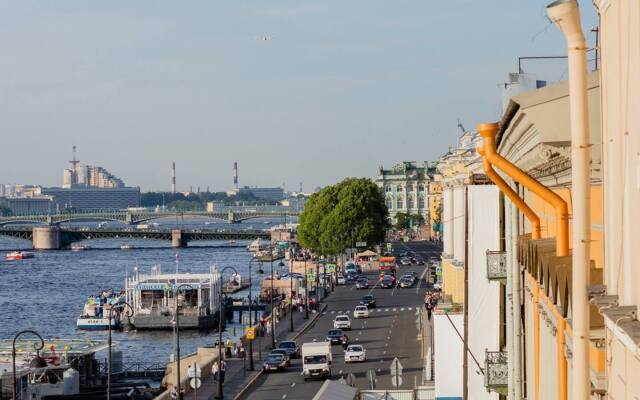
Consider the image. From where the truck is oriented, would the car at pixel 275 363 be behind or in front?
behind

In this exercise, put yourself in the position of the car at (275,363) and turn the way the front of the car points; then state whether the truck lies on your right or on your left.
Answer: on your left

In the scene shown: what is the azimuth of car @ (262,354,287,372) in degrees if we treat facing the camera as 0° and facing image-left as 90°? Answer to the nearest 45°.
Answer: approximately 45°
